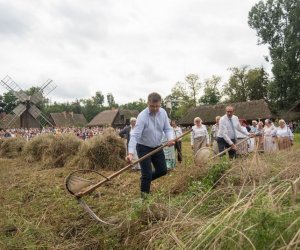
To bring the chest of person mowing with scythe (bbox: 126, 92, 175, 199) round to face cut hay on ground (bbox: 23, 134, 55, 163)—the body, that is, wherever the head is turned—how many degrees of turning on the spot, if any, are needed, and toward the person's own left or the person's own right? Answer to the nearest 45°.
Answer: approximately 135° to the person's own right

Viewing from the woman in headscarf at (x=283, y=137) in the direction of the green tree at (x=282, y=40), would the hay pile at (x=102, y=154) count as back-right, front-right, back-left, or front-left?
back-left

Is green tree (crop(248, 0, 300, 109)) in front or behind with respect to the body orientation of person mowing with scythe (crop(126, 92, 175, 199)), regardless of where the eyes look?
behind

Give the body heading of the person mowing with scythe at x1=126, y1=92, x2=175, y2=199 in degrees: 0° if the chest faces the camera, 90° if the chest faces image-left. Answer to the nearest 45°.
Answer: approximately 0°

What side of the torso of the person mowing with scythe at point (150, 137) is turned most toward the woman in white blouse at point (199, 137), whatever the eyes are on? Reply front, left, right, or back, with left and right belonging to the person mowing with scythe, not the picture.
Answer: back

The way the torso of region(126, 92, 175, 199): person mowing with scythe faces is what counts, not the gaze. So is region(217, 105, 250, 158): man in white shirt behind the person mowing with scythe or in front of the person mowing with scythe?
behind
